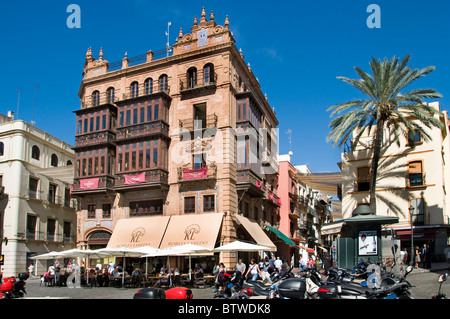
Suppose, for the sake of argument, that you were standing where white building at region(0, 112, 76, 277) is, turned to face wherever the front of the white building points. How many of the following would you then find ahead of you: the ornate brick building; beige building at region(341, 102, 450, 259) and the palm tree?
3

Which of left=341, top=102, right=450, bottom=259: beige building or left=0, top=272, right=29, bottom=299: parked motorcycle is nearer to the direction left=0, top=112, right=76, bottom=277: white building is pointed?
the beige building

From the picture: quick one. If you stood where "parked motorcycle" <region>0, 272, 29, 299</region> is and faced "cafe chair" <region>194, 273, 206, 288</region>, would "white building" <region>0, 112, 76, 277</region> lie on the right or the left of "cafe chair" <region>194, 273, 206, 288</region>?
left

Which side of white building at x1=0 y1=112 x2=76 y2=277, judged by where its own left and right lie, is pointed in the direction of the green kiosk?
front

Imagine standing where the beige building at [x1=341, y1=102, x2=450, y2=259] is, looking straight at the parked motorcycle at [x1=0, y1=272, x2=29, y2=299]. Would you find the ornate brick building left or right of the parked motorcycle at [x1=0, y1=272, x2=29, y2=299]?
right

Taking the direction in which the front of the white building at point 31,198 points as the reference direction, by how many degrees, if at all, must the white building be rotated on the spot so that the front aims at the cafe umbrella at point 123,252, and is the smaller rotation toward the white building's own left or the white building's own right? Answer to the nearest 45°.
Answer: approximately 45° to the white building's own right

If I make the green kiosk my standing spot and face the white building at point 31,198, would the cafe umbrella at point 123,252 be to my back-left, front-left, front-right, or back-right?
front-left

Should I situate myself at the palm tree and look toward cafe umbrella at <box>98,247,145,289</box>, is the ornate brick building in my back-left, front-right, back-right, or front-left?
front-right

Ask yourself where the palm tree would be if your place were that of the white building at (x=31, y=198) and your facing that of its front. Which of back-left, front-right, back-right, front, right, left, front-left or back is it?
front

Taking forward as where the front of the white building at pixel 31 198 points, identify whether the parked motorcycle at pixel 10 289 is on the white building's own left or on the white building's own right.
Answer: on the white building's own right

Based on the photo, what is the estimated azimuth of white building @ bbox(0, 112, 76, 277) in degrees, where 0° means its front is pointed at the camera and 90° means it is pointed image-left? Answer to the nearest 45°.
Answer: approximately 315°

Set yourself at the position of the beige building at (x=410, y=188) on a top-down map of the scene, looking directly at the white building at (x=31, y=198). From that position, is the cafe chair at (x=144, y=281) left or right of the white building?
left
